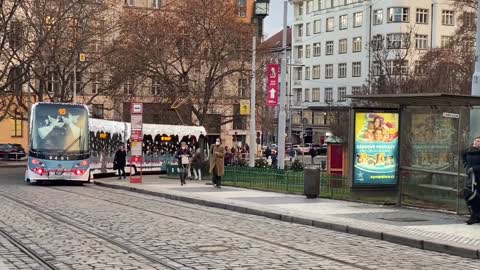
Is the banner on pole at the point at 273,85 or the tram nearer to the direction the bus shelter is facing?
the tram

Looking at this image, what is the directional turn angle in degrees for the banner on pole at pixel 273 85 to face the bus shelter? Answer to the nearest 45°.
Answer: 0° — it already faces it

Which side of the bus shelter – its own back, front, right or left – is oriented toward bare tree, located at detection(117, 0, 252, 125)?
right

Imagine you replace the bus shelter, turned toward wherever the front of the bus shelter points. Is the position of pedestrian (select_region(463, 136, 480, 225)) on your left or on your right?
on your left

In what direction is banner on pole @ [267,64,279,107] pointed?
toward the camera

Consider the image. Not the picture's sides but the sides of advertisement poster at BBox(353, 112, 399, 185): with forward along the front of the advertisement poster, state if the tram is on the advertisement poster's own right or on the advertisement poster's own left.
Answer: on the advertisement poster's own right

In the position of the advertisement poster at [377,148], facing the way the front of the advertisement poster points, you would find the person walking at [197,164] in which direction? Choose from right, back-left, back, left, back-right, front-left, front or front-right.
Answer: back-right

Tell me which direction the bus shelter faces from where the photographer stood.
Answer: facing the viewer and to the left of the viewer

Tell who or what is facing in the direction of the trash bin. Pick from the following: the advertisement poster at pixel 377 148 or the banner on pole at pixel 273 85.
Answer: the banner on pole

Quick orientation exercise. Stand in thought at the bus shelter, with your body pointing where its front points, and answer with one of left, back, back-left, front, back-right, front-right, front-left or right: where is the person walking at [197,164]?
right
